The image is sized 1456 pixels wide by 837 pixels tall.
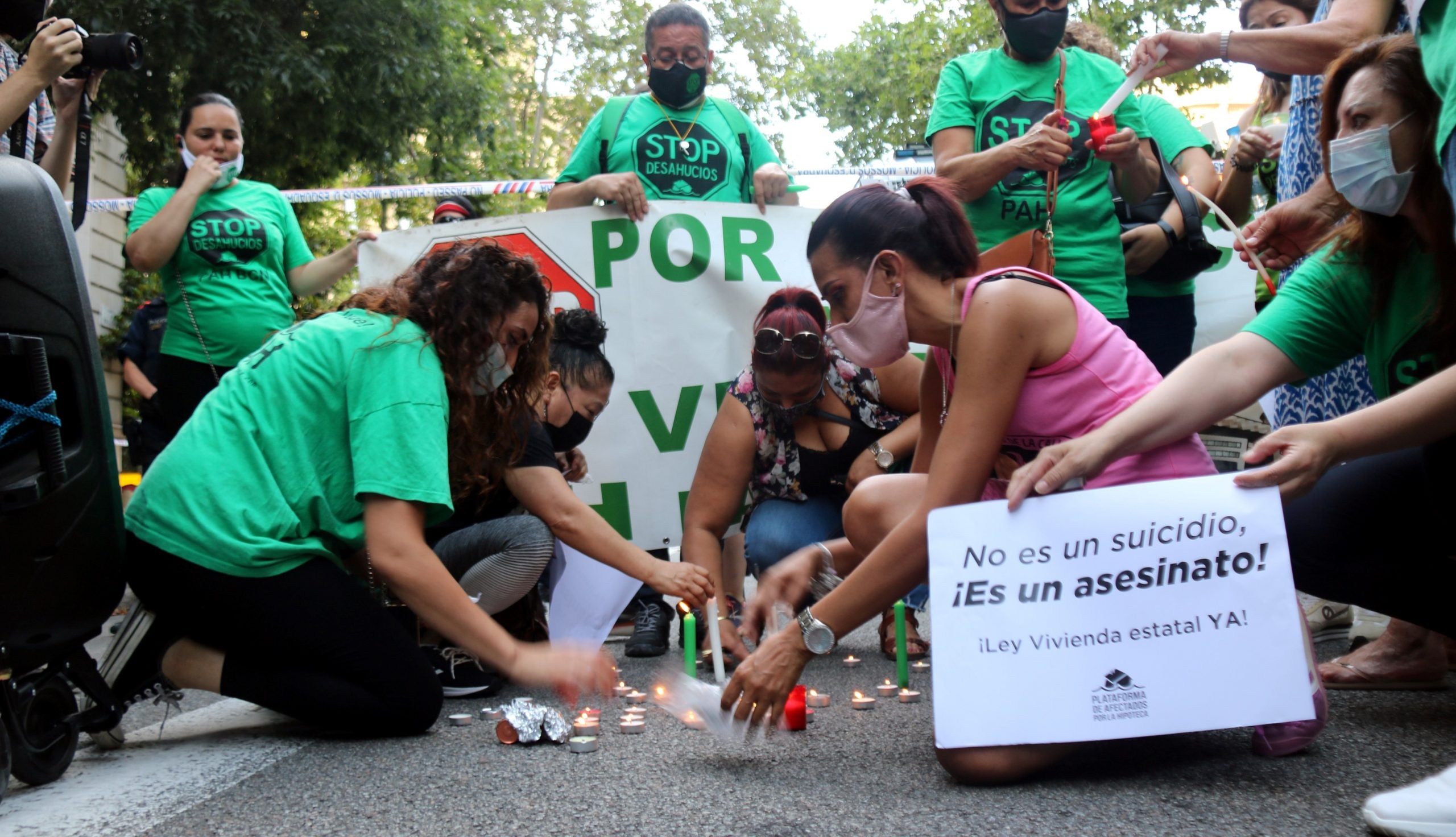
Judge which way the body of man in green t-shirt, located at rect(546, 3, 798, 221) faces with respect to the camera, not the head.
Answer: toward the camera

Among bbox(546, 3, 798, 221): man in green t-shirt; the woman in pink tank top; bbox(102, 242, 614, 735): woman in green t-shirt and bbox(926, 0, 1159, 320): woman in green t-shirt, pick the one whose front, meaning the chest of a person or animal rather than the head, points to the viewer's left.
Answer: the woman in pink tank top

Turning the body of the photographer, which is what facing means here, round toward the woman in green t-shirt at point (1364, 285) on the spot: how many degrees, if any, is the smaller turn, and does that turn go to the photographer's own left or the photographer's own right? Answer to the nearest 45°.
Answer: approximately 45° to the photographer's own right

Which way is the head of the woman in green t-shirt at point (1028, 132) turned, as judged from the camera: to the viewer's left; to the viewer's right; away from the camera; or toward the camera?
toward the camera

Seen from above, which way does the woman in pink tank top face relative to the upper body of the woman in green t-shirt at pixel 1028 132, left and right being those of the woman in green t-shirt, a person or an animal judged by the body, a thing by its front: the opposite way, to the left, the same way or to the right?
to the right

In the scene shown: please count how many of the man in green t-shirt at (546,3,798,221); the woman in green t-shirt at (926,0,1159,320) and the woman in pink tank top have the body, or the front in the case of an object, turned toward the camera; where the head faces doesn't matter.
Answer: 2

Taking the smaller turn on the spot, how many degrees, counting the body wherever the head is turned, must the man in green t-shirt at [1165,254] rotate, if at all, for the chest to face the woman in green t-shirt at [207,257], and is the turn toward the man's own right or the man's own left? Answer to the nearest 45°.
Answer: approximately 45° to the man's own right

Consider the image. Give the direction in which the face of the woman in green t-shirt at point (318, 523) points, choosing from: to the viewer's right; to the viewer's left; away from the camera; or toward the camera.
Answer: to the viewer's right

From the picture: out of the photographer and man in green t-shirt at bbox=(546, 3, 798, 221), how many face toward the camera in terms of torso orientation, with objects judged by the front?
1

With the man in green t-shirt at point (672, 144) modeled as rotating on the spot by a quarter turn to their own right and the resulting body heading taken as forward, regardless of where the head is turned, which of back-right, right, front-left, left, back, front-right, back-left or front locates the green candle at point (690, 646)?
left

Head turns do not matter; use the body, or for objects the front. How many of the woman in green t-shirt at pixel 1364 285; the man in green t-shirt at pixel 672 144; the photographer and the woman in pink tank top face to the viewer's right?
1

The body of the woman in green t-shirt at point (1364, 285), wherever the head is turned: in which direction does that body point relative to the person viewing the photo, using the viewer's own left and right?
facing the viewer and to the left of the viewer

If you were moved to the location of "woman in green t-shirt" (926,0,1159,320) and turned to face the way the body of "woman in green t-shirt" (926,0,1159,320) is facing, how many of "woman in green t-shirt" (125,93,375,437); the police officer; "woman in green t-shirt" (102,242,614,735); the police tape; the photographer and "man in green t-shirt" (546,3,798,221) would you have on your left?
0

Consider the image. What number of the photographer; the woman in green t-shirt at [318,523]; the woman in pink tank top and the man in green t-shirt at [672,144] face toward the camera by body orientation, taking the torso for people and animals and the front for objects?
1

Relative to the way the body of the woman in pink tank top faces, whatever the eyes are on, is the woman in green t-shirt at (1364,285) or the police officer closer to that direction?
the police officer

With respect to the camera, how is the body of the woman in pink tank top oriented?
to the viewer's left

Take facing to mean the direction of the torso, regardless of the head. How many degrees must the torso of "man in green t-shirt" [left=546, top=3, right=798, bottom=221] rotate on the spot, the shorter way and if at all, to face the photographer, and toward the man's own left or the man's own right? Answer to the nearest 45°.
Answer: approximately 45° to the man's own right
